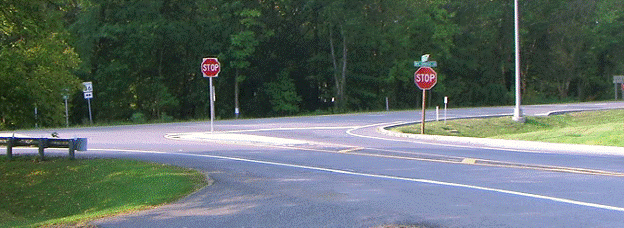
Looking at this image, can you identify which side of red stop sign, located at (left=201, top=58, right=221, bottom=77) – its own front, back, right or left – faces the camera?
front

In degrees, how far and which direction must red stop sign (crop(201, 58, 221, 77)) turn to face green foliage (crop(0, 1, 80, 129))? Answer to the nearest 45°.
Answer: approximately 90° to its right
